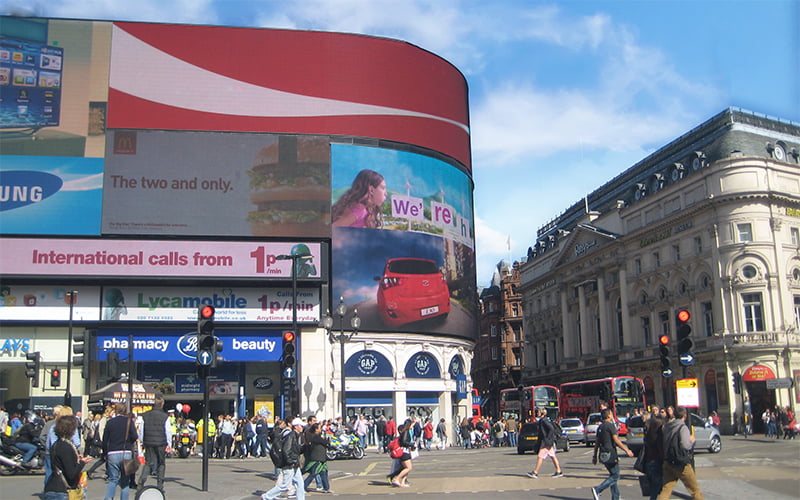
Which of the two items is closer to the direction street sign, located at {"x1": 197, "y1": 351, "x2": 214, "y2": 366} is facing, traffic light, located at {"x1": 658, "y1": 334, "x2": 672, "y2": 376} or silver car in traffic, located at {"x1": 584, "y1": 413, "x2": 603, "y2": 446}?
the traffic light

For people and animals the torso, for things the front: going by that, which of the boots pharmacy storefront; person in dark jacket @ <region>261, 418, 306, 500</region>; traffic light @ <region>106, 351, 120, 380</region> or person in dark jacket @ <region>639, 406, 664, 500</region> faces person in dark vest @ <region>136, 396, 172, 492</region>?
the boots pharmacy storefront

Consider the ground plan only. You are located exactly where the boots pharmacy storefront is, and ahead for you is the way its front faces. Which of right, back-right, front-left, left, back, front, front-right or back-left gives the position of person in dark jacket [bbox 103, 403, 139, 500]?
front

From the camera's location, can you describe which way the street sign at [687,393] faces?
facing the viewer

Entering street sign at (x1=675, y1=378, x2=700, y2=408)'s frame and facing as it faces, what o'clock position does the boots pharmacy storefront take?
The boots pharmacy storefront is roughly at 4 o'clock from the street sign.

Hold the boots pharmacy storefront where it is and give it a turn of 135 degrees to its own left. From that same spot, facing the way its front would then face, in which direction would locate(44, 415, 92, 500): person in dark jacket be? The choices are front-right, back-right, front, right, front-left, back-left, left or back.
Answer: back-right

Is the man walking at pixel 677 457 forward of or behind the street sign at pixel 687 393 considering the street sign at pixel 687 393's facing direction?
forward

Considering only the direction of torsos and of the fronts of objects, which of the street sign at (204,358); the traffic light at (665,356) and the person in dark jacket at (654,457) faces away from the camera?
the person in dark jacket

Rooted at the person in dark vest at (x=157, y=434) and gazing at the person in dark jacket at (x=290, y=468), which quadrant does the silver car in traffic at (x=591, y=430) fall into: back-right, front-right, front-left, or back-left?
front-left

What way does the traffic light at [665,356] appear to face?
toward the camera

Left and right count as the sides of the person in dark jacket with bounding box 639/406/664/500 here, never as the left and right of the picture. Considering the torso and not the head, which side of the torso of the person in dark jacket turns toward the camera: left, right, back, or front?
back

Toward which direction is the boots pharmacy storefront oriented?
toward the camera
